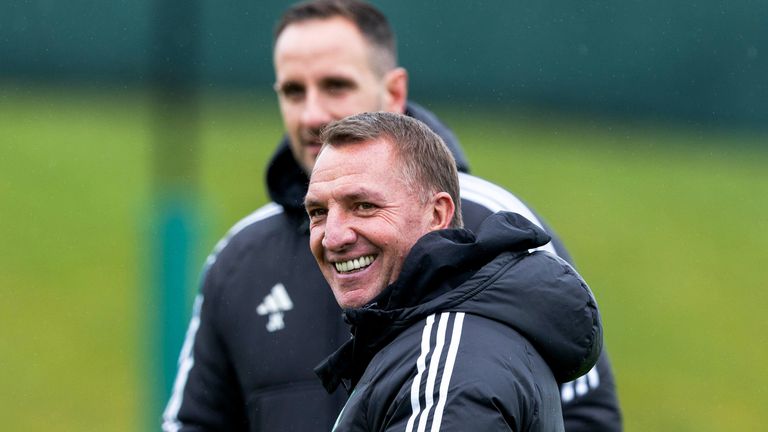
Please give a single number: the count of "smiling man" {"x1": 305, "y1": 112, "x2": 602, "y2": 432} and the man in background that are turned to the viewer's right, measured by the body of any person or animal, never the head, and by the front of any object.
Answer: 0

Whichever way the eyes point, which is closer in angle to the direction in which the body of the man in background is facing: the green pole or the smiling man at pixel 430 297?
the smiling man

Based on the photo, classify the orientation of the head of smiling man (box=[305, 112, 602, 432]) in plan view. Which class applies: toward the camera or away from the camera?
toward the camera

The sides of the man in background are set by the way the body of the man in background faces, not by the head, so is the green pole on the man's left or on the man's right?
on the man's right

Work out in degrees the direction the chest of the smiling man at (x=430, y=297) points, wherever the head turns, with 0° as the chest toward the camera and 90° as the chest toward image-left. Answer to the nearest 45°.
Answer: approximately 90°

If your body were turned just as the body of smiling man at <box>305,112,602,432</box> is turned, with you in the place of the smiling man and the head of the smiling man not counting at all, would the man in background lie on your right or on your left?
on your right

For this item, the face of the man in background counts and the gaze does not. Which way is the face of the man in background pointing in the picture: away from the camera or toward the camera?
toward the camera

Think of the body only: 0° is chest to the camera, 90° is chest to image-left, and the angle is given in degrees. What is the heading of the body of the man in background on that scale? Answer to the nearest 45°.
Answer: approximately 45°
